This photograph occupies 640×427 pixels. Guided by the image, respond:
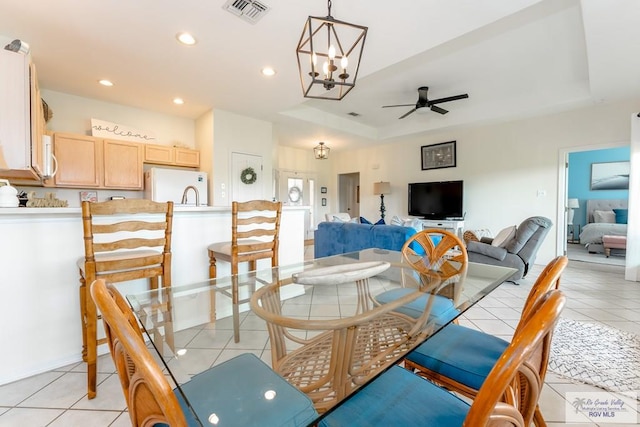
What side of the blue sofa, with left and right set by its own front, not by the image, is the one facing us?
back

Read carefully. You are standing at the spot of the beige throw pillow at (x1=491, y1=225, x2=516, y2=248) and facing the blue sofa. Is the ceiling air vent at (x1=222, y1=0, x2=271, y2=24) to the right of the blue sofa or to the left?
left

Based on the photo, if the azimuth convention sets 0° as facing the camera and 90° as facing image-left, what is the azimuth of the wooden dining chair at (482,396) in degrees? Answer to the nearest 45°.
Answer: approximately 135°

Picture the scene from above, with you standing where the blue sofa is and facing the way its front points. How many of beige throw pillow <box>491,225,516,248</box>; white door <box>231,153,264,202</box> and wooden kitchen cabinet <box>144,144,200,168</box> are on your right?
1

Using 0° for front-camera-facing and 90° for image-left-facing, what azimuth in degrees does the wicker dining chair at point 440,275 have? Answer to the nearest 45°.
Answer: approximately 45°

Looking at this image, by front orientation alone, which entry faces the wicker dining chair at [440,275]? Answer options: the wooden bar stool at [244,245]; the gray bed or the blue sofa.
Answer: the gray bed

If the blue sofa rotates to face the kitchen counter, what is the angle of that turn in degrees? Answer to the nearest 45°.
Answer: approximately 135° to its left

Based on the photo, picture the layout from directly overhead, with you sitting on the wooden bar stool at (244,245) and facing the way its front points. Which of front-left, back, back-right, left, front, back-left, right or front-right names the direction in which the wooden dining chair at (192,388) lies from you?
back-left

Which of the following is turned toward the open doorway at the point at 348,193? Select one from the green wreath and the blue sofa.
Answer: the blue sofa
